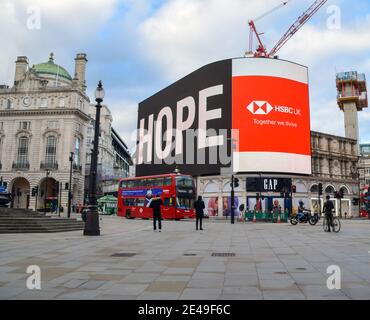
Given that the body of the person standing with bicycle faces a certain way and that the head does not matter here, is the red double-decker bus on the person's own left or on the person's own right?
on the person's own left

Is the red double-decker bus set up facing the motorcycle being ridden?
yes

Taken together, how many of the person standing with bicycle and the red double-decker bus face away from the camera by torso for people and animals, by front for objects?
1

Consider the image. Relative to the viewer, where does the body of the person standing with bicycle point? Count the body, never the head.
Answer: away from the camera

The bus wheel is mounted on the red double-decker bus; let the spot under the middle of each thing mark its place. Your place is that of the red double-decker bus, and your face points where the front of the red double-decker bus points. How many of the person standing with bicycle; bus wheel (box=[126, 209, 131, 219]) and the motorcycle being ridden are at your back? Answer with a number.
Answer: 1

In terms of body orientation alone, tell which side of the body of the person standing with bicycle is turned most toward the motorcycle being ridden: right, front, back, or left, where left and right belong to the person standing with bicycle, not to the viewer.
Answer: front

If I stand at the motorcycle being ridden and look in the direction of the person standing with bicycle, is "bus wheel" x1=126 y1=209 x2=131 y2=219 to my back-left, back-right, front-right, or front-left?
back-right

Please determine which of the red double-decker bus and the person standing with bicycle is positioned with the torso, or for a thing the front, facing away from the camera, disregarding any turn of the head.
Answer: the person standing with bicycle

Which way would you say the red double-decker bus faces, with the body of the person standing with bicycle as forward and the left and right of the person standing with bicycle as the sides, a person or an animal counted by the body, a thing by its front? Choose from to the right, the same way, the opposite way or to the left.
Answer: to the right

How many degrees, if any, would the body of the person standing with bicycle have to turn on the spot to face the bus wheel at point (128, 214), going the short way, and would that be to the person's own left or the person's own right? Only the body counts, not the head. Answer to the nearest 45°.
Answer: approximately 45° to the person's own left

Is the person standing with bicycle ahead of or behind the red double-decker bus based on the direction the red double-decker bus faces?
ahead

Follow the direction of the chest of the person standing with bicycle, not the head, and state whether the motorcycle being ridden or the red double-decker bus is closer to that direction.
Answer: the motorcycle being ridden

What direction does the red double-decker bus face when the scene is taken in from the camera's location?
facing the viewer and to the right of the viewer

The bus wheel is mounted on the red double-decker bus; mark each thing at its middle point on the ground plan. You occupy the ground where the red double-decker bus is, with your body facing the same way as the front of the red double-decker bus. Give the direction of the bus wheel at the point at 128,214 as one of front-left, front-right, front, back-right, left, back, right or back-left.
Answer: back
